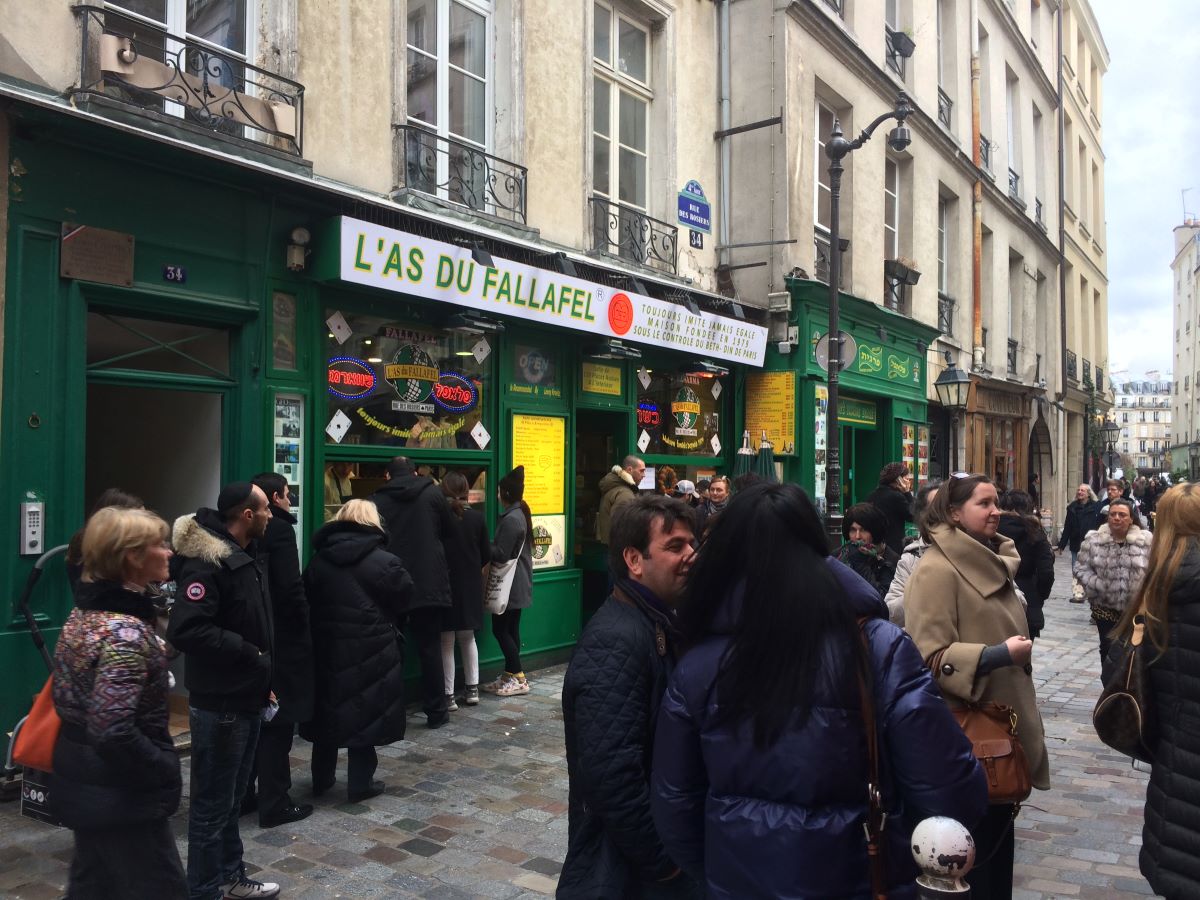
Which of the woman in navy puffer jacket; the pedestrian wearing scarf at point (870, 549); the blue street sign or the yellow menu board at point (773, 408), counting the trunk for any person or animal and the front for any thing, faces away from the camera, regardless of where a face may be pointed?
the woman in navy puffer jacket

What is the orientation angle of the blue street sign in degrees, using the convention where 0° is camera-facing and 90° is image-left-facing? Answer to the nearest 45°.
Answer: approximately 315°

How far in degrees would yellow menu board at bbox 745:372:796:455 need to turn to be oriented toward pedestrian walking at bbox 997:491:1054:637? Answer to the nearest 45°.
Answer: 0° — it already faces them

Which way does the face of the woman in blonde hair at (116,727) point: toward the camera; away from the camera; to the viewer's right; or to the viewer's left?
to the viewer's right

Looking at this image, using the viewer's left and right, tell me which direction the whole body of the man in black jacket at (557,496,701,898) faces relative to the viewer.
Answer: facing to the right of the viewer

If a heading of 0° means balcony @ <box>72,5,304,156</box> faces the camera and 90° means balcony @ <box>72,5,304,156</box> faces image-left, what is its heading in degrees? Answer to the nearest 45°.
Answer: approximately 315°

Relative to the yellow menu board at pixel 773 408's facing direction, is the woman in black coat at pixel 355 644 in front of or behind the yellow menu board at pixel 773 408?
in front

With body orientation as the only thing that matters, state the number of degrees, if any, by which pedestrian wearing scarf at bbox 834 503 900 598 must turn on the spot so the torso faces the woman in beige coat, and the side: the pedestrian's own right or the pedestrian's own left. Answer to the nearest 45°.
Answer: approximately 45° to the pedestrian's own left

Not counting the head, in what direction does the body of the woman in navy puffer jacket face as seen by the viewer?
away from the camera

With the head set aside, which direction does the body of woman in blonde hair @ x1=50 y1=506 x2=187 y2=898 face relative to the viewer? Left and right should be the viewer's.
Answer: facing to the right of the viewer

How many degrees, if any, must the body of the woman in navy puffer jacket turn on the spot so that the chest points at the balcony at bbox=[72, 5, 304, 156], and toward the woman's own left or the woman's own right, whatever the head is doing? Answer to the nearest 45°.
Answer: approximately 45° to the woman's own left

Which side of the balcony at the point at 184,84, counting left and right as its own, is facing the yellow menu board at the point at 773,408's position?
left
